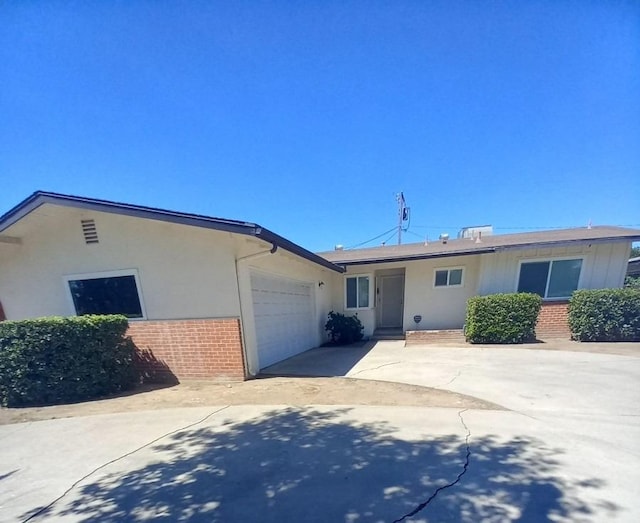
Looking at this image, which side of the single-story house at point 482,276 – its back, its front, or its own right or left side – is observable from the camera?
front

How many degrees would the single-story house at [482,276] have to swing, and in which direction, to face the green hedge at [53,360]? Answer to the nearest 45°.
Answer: approximately 45° to its right

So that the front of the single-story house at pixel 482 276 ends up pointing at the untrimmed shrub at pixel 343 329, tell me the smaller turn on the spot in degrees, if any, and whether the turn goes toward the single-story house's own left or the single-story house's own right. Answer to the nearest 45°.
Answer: approximately 45° to the single-story house's own right

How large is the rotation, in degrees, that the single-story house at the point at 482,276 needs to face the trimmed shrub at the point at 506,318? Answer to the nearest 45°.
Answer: approximately 45° to its left
